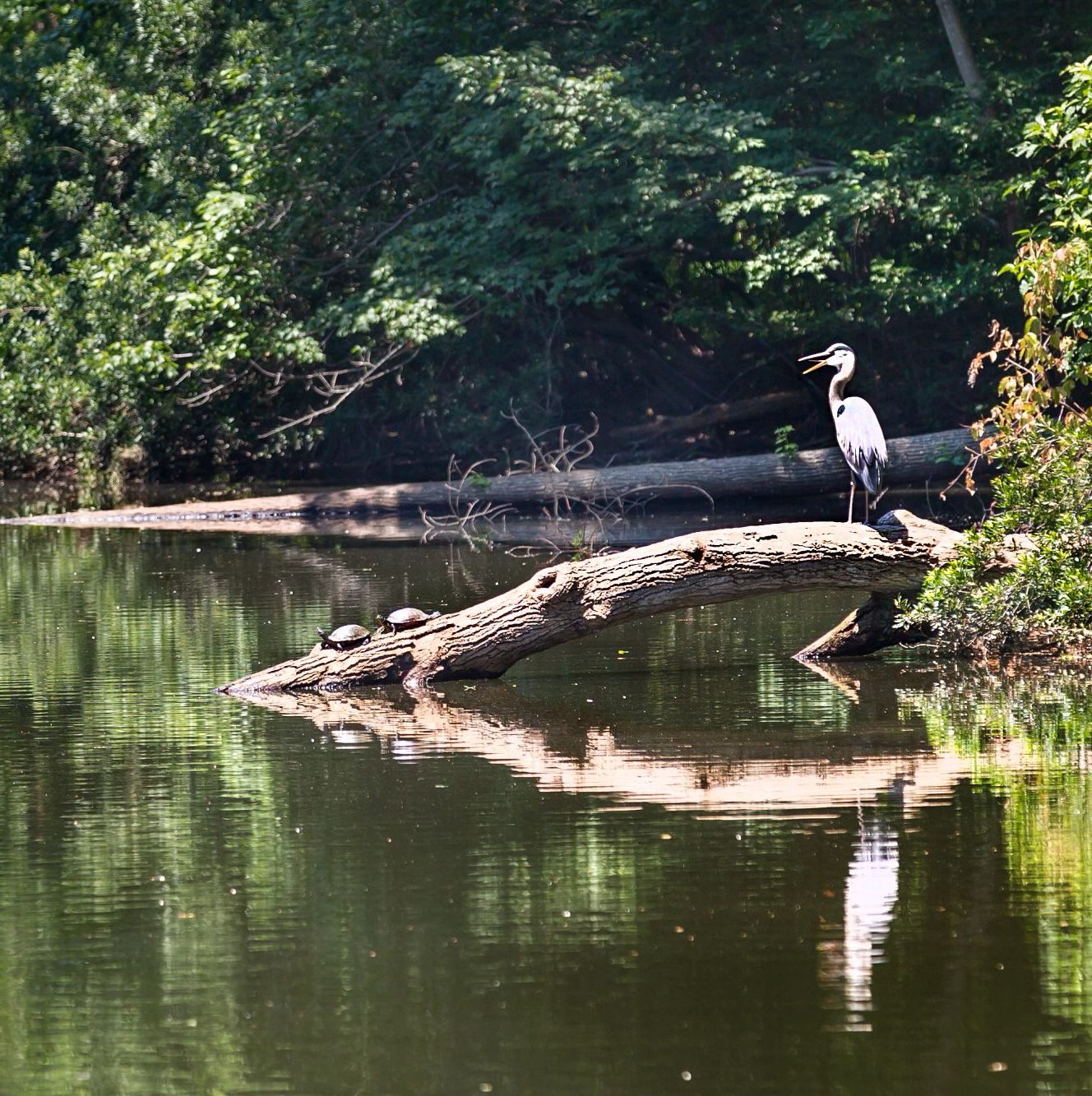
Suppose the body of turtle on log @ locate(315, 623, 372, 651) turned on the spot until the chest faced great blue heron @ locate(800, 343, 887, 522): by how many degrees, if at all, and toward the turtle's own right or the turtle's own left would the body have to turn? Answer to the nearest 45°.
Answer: approximately 180°

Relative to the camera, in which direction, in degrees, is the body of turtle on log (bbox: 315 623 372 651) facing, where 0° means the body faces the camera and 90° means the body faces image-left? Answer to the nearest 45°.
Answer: approximately 90°

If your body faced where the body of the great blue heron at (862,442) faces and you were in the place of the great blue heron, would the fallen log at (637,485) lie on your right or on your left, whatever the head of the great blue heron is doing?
on your right

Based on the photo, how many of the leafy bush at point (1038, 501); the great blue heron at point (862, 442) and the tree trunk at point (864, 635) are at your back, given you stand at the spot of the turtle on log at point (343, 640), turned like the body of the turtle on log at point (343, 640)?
3

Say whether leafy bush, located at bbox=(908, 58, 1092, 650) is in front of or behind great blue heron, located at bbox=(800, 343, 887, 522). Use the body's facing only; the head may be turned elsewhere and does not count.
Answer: behind

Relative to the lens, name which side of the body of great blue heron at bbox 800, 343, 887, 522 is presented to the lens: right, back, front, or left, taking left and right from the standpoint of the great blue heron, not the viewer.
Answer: left

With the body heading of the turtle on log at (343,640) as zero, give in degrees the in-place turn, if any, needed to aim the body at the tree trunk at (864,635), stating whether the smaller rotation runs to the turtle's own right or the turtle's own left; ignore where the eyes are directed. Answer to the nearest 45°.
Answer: approximately 180°

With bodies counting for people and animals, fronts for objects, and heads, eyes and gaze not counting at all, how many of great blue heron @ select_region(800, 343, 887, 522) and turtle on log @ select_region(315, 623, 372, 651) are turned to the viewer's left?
2
